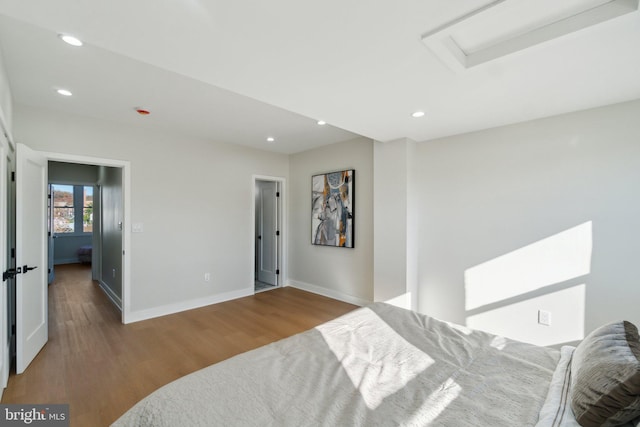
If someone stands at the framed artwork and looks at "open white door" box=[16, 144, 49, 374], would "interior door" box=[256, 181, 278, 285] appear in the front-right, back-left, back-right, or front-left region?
front-right

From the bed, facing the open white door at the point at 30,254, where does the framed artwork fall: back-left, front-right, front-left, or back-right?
front-right

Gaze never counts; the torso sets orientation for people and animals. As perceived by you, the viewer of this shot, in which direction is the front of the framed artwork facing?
facing the viewer and to the left of the viewer

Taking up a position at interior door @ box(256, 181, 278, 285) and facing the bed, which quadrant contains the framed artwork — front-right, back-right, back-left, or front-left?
front-left

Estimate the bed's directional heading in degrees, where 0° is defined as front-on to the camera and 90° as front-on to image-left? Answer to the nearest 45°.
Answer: approximately 135°

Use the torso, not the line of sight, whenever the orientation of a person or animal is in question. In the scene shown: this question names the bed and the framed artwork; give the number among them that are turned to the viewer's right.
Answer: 0

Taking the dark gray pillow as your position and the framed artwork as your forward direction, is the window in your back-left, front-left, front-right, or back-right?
front-left

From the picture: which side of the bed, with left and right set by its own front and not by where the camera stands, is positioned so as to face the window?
front

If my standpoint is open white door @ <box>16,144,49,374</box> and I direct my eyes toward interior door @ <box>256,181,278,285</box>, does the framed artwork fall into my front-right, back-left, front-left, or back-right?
front-right

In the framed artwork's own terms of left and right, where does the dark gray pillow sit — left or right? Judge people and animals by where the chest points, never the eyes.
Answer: on its left

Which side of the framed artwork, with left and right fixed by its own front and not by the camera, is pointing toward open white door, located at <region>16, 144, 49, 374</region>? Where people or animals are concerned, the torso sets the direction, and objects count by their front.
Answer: front

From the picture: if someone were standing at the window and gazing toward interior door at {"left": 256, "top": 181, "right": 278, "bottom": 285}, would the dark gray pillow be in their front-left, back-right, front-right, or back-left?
front-right

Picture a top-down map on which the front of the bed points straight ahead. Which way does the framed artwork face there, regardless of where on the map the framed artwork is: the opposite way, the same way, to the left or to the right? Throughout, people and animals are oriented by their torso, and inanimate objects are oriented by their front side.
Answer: to the left

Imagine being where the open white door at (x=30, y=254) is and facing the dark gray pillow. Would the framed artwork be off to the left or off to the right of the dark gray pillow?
left

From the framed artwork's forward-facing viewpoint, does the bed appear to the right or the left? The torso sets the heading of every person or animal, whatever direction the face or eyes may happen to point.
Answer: on its left
